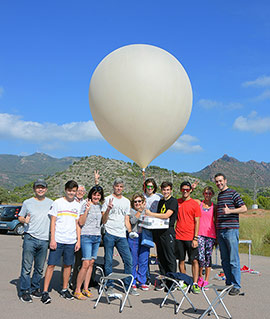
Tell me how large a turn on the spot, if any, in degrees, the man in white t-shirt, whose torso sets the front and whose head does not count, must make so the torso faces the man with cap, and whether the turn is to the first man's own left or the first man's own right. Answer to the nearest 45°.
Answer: approximately 90° to the first man's own right

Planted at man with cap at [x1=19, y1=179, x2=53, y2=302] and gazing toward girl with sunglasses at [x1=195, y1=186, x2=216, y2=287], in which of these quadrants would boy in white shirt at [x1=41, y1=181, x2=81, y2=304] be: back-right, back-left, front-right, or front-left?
front-right

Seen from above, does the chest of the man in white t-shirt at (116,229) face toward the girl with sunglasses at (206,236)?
no

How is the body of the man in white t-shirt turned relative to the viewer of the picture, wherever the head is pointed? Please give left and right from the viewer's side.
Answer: facing the viewer

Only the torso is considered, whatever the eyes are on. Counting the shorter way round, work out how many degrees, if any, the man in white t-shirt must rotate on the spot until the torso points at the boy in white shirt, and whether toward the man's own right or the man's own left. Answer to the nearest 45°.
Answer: approximately 45° to the man's own right
